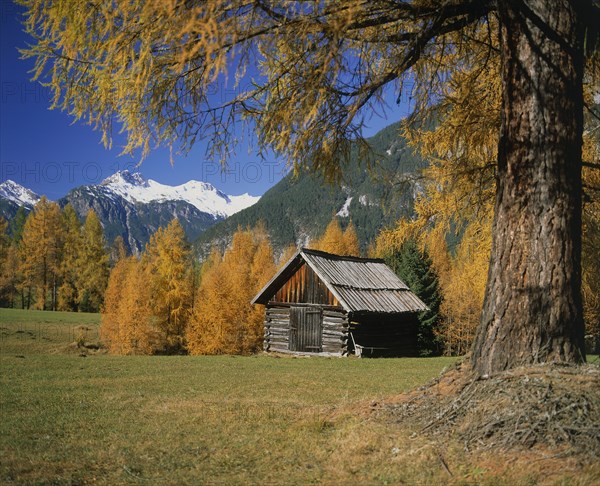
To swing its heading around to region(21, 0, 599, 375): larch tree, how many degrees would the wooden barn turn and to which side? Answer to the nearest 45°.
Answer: approximately 45° to its left

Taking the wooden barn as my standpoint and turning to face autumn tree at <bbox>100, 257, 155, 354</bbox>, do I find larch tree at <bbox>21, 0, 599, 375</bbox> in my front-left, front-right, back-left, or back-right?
back-left

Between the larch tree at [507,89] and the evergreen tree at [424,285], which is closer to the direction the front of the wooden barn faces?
the larch tree

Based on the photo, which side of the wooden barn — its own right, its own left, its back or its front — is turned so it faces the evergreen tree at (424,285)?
back

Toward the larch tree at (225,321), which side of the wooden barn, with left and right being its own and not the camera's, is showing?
right

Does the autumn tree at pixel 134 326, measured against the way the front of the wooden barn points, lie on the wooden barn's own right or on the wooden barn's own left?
on the wooden barn's own right

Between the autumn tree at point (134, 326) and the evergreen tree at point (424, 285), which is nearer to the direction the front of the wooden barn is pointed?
the autumn tree

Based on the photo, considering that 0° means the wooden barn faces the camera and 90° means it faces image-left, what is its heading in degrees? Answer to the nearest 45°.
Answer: approximately 45°

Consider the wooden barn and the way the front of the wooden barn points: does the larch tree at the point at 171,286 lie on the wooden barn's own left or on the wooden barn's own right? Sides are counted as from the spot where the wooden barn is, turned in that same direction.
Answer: on the wooden barn's own right
